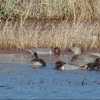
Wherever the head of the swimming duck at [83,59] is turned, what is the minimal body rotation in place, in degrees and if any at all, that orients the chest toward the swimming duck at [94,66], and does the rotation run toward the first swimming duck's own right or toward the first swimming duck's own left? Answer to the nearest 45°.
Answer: approximately 135° to the first swimming duck's own left

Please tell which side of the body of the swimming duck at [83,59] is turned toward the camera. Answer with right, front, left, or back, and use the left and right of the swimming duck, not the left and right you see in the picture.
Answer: left
